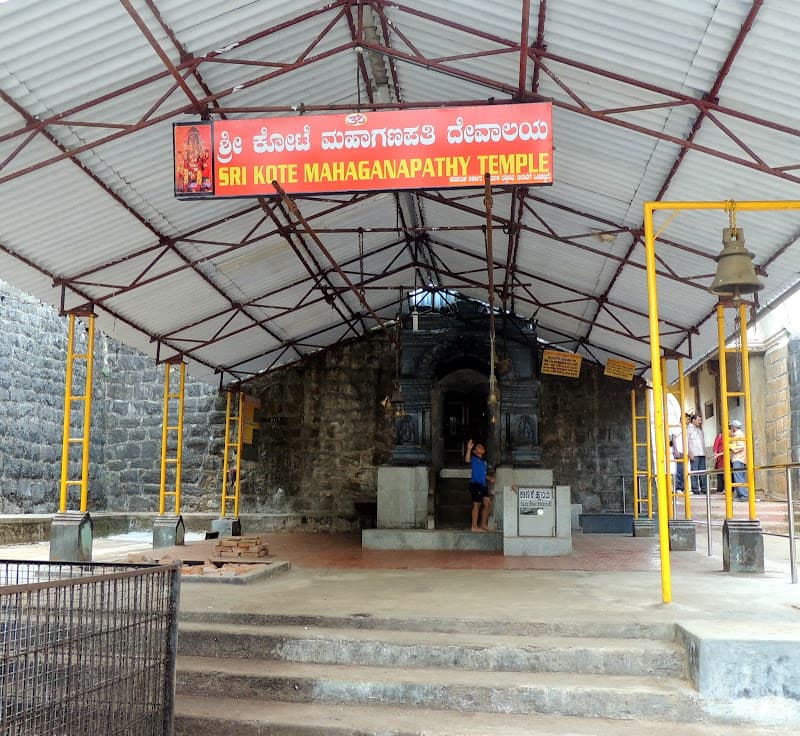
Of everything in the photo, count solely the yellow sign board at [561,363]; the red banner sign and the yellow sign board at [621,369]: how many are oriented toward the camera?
3

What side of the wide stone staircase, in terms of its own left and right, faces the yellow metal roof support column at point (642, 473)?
back

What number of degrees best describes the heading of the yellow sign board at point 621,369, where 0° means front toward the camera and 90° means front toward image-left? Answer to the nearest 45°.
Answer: approximately 0°

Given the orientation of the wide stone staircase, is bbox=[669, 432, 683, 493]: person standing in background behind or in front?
behind

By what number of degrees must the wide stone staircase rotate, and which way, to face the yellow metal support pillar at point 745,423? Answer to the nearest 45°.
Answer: approximately 135° to its left

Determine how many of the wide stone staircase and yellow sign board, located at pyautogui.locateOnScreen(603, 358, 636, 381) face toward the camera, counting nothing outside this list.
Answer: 2

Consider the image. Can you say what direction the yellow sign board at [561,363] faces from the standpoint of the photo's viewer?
facing the viewer

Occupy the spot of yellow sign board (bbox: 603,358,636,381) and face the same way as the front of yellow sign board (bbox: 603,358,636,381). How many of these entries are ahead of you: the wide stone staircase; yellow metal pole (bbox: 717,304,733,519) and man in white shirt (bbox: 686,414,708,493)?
2

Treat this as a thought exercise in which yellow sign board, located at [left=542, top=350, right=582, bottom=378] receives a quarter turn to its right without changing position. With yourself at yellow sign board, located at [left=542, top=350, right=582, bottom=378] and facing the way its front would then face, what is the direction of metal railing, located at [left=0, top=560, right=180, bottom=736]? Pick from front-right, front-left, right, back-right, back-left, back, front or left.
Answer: left

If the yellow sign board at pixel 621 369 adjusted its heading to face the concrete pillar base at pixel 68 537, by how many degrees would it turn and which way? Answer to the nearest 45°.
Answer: approximately 45° to its right

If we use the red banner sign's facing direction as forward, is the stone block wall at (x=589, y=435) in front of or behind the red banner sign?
behind

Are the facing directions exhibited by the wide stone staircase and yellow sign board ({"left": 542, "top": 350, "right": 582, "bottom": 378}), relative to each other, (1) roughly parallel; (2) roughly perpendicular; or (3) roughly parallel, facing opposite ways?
roughly parallel

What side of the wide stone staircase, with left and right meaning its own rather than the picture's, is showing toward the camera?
front

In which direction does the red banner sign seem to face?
toward the camera

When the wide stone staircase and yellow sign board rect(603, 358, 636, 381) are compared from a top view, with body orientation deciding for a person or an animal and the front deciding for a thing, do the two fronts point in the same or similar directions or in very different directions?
same or similar directions

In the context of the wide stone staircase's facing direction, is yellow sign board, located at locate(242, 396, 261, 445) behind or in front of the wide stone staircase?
behind

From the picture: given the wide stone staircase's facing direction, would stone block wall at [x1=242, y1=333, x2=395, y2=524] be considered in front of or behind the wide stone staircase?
behind

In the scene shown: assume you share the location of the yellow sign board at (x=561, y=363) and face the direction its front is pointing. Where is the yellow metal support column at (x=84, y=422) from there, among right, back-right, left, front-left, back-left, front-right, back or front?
front-right
